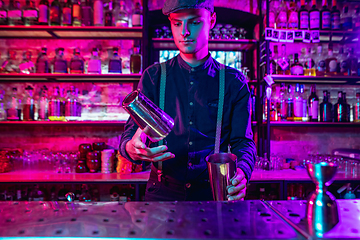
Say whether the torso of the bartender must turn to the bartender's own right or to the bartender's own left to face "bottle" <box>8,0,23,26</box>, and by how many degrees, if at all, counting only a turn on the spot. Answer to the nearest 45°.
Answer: approximately 135° to the bartender's own right

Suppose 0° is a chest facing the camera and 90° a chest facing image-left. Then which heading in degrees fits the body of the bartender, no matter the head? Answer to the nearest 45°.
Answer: approximately 0°

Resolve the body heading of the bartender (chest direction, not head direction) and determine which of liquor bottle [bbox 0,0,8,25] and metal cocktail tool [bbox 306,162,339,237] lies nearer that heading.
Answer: the metal cocktail tool

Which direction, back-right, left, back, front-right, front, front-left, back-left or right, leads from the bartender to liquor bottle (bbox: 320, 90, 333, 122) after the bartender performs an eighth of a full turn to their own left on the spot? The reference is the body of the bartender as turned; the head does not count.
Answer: left

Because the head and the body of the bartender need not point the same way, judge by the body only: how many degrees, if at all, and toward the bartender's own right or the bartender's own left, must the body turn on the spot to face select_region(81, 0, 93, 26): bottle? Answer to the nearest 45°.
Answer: approximately 135° to the bartender's own right

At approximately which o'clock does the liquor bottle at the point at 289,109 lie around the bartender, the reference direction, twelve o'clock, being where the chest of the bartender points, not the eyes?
The liquor bottle is roughly at 7 o'clock from the bartender.

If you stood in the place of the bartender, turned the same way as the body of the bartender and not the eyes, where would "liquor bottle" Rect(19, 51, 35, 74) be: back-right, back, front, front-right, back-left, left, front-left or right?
back-right

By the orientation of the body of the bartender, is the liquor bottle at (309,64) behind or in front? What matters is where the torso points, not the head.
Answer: behind

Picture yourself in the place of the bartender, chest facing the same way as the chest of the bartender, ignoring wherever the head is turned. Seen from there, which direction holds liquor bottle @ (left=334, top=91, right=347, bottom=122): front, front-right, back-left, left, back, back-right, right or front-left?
back-left

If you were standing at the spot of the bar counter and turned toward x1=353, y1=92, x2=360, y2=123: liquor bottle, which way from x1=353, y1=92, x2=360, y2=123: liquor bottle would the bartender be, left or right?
left

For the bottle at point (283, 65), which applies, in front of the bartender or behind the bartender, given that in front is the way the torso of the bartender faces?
behind

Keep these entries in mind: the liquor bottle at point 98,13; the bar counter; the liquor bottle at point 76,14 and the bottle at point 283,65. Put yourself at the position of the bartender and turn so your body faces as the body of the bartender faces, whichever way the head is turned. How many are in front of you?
1

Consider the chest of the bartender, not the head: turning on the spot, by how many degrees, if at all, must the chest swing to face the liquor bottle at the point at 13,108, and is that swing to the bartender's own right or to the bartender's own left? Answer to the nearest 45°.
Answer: approximately 135° to the bartender's own right

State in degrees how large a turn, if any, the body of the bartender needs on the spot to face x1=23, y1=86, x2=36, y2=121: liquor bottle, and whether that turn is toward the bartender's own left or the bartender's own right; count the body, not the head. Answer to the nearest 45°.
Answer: approximately 135° to the bartender's own right

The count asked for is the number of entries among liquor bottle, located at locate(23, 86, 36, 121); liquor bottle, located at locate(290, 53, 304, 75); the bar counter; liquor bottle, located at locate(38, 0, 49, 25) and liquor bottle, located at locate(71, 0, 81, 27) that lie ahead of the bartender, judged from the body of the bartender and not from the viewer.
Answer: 1

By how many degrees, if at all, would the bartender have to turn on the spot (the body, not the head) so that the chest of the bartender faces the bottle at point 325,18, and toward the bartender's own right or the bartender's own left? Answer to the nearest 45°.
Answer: approximately 135° to the bartender's own left

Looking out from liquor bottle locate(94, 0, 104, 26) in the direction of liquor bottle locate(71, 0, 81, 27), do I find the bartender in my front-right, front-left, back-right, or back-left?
back-left
